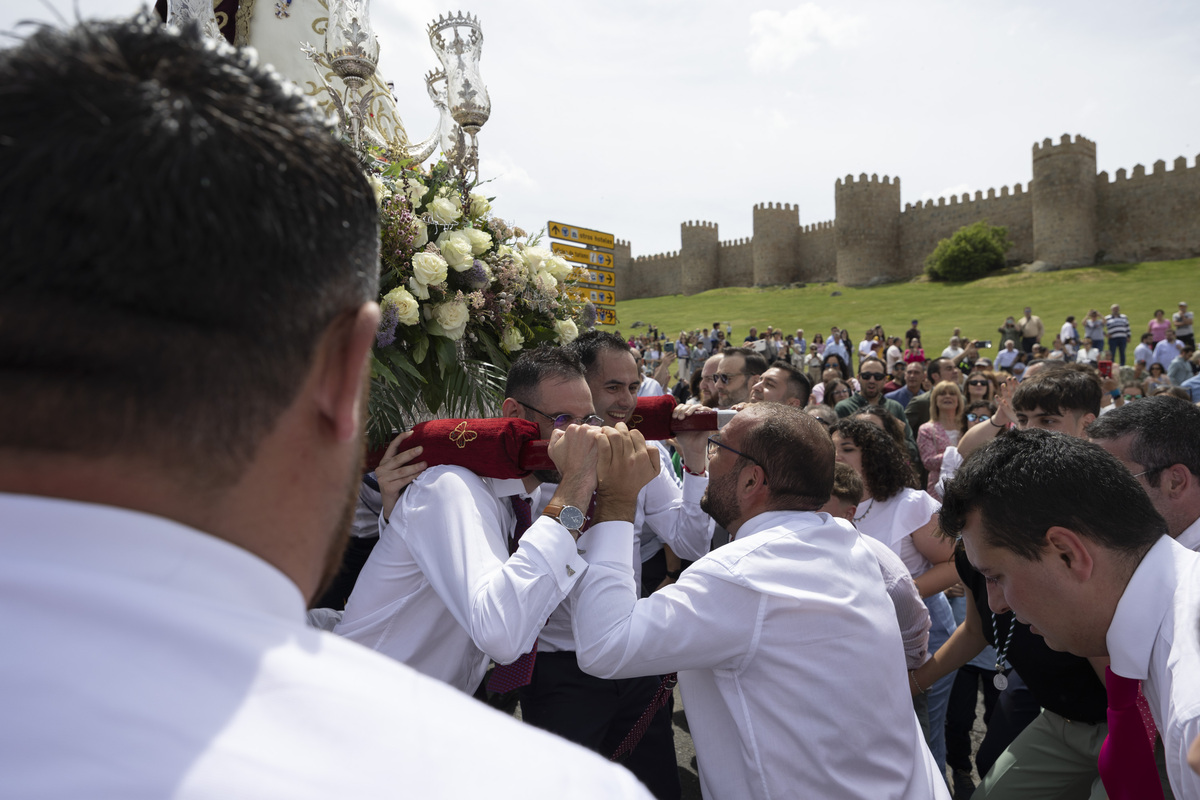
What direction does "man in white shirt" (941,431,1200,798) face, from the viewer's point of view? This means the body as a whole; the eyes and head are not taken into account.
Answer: to the viewer's left

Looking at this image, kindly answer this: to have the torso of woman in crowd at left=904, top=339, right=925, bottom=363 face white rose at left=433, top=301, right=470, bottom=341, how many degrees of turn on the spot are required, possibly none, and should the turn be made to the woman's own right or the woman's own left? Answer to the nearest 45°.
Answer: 0° — they already face it

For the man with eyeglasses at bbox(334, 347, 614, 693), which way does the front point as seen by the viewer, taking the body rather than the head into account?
to the viewer's right

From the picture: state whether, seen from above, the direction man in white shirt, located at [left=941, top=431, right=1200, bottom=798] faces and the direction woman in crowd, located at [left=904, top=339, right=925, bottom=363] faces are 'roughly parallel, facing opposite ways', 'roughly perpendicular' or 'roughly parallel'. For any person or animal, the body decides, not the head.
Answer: roughly perpendicular

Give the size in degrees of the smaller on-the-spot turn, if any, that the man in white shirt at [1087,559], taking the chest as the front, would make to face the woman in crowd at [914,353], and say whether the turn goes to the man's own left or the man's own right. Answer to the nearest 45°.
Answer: approximately 90° to the man's own right

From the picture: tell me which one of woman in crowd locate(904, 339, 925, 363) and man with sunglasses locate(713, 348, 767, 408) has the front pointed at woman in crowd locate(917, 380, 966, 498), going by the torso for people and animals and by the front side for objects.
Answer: woman in crowd locate(904, 339, 925, 363)

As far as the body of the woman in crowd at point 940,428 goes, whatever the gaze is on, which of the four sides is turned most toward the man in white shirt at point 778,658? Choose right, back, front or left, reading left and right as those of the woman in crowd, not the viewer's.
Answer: front

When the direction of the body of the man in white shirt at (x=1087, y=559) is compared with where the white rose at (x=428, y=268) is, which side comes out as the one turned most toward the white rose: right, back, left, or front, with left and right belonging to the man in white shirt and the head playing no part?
front
